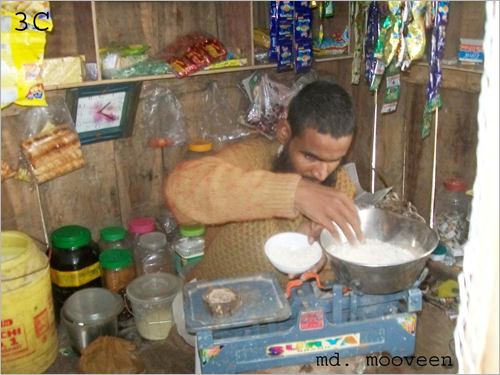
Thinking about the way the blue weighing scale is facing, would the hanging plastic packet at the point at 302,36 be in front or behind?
behind

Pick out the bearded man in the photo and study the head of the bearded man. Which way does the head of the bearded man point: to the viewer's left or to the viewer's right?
to the viewer's right

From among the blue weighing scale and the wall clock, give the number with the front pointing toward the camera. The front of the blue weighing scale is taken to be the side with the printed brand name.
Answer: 2

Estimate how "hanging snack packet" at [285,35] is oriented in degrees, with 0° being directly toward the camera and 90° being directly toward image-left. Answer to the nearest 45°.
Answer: approximately 0°

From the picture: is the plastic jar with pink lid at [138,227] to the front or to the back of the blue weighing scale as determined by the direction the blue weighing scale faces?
to the back

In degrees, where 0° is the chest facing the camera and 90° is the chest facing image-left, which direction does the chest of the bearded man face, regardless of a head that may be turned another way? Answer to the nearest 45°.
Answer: approximately 315°

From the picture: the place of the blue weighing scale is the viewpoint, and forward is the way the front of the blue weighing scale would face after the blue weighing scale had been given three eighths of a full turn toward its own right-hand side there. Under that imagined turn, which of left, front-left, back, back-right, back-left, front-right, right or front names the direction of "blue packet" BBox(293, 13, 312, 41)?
front-right

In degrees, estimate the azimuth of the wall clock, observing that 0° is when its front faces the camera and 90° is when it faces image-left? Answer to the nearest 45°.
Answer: approximately 0°
